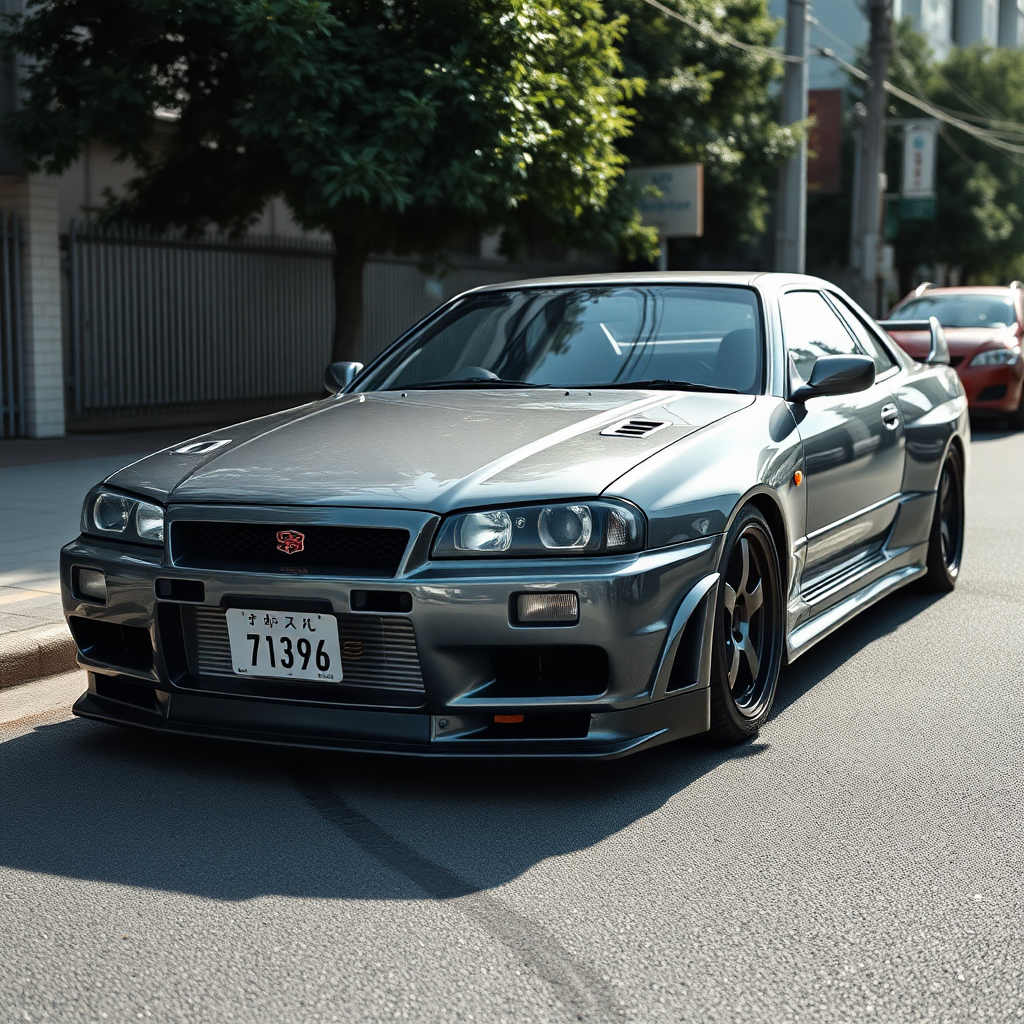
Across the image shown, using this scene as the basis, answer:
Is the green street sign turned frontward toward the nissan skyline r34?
yes

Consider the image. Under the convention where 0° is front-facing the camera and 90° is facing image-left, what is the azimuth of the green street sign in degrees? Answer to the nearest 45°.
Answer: approximately 0°

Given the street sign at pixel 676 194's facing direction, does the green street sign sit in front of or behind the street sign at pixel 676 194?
behind

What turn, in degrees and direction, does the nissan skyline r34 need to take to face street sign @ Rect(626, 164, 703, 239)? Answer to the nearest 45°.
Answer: approximately 135° to its right

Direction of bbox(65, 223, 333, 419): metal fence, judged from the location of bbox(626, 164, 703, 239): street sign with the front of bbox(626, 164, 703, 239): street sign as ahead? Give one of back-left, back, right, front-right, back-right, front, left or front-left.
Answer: right

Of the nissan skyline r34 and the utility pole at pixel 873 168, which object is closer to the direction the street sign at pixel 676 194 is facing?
the nissan skyline r34

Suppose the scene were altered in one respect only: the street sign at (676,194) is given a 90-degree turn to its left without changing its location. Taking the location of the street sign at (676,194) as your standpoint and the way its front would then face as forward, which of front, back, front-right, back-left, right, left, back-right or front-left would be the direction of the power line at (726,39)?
left

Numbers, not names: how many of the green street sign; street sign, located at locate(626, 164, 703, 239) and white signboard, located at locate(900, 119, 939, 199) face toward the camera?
3

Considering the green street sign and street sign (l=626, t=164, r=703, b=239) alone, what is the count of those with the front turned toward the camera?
2

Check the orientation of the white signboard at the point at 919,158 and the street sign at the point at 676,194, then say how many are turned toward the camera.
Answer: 2

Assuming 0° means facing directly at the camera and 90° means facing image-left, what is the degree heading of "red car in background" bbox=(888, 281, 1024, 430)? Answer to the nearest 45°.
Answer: approximately 45°

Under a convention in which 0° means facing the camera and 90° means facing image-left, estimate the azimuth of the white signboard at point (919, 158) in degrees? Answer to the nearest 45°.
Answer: approximately 0°
